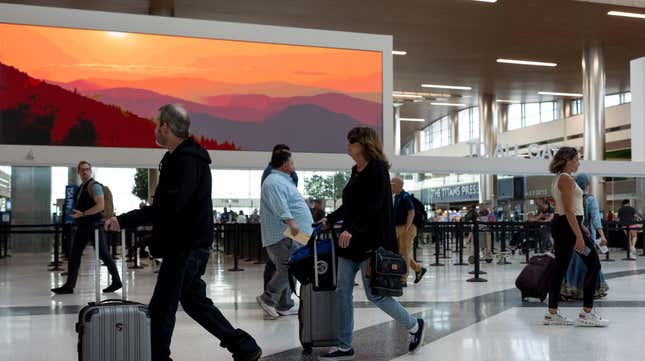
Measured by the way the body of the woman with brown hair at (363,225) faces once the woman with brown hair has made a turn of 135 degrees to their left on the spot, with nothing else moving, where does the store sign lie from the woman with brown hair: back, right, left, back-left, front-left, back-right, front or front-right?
back-left

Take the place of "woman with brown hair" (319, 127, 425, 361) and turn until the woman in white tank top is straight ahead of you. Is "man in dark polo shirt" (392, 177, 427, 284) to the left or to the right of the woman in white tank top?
left

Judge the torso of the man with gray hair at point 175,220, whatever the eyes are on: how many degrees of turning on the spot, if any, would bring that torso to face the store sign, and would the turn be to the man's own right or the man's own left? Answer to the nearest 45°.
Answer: approximately 135° to the man's own right

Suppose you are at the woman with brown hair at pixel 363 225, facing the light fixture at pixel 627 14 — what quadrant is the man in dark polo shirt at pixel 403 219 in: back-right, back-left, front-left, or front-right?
front-left

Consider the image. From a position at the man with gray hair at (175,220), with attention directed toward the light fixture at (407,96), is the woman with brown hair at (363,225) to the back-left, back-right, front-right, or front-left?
front-right

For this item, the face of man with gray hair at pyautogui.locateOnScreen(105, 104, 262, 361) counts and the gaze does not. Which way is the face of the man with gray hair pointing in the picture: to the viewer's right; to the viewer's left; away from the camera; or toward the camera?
to the viewer's left

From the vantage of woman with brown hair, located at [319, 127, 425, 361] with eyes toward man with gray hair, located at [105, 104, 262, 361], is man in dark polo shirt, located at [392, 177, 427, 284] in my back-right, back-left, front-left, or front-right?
back-right

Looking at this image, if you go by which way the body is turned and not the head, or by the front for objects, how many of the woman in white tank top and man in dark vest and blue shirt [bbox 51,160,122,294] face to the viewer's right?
1

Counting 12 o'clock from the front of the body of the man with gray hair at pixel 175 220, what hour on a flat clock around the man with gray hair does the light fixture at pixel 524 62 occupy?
The light fixture is roughly at 4 o'clock from the man with gray hair.

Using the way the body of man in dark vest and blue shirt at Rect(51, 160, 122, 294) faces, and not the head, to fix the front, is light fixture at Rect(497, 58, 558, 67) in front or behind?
behind

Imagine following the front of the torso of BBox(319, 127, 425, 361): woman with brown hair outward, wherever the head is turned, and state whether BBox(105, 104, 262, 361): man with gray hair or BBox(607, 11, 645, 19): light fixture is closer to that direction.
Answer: the man with gray hair
